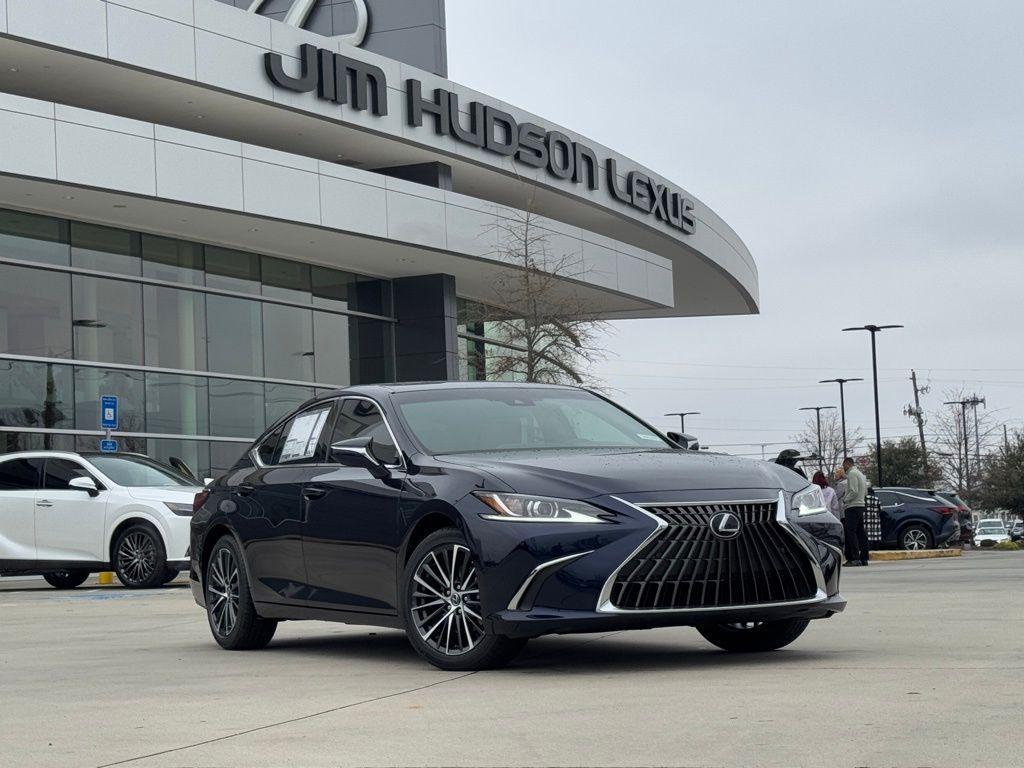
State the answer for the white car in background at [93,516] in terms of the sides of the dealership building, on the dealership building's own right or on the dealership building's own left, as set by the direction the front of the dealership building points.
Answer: on the dealership building's own right

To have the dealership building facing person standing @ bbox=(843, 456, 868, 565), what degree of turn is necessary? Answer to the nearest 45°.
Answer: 0° — it already faces them

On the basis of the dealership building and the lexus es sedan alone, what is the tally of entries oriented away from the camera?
0

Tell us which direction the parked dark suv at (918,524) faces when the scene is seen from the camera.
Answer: facing away from the viewer and to the left of the viewer

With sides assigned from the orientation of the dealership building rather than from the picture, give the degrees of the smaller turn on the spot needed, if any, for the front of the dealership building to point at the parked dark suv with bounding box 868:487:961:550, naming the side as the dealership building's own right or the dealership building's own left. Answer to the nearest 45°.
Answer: approximately 45° to the dealership building's own left

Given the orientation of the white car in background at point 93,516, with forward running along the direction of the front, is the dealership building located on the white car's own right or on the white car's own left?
on the white car's own left

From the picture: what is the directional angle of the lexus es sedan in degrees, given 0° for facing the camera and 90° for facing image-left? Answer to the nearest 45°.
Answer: approximately 315°

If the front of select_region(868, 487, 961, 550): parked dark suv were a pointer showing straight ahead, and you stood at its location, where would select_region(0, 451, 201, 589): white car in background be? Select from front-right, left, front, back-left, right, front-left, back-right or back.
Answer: left

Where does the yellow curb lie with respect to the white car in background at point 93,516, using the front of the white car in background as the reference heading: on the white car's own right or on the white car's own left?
on the white car's own left
